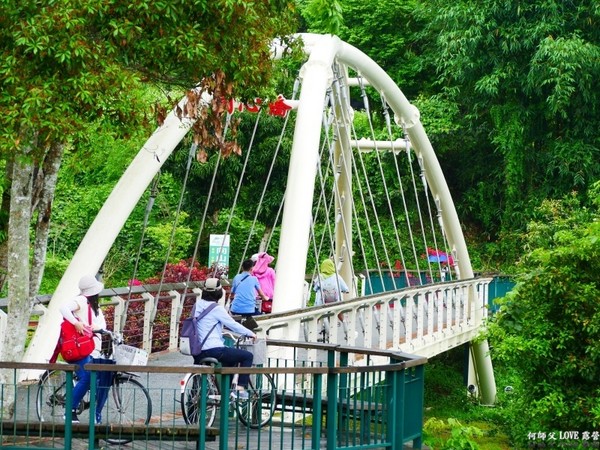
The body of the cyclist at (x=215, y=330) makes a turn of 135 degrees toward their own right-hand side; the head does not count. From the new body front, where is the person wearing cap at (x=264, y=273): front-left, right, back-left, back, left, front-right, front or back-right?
back

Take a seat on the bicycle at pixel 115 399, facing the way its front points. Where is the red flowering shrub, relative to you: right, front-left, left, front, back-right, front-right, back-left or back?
left

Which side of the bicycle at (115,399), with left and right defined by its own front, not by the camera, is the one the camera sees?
right

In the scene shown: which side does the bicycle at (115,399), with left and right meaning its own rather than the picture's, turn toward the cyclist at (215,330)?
front

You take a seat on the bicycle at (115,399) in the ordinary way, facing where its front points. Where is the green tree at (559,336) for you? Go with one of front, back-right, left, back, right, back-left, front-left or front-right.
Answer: front-left

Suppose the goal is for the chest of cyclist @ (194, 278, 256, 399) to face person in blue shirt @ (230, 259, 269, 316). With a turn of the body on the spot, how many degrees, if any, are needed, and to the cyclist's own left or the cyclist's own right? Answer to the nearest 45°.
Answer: approximately 45° to the cyclist's own left

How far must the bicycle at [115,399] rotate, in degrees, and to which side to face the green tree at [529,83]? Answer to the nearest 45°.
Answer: approximately 45° to its left

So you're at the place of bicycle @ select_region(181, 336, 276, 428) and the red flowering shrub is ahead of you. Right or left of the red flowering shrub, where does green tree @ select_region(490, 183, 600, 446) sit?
right

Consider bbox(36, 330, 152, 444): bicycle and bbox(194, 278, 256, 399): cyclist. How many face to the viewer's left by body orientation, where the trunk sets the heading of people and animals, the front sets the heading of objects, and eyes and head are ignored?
0

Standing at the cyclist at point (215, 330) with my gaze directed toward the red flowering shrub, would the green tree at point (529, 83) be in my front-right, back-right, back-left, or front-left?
front-right

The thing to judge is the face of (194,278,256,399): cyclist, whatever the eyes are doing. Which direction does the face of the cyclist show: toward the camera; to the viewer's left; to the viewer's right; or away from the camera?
away from the camera

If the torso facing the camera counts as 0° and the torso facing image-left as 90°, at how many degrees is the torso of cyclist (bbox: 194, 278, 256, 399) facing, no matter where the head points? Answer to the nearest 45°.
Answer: approximately 225°

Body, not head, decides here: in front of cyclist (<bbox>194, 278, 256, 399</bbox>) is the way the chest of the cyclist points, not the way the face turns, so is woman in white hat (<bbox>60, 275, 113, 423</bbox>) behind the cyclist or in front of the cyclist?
behind

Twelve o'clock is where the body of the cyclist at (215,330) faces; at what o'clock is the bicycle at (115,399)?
The bicycle is roughly at 7 o'clock from the cyclist.
